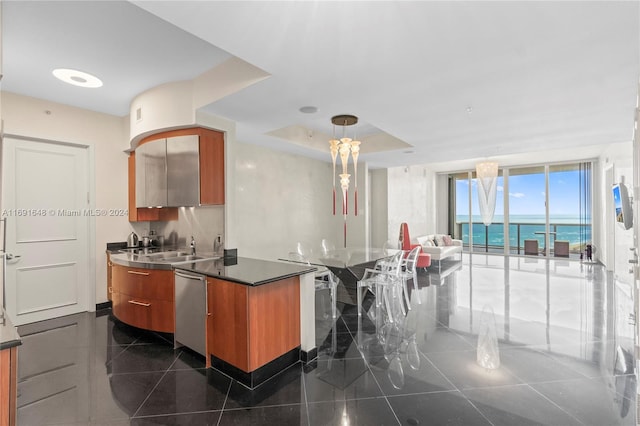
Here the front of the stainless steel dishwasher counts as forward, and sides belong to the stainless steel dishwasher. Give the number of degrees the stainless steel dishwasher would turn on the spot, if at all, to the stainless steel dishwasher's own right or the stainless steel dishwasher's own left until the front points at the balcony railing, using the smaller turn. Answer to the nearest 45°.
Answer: approximately 135° to the stainless steel dishwasher's own left

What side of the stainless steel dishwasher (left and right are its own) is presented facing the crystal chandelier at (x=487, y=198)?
back

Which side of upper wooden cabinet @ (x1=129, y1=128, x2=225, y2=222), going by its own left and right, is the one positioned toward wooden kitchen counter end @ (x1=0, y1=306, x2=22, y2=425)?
front

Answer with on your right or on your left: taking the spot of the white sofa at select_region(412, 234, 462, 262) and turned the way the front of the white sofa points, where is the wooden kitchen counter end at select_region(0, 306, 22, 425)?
on your right

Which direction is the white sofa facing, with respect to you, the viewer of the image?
facing the viewer and to the right of the viewer

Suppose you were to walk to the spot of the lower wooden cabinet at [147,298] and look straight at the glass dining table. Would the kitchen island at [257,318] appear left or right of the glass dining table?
right

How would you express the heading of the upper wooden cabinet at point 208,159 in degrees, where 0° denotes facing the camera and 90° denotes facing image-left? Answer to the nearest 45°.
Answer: approximately 45°

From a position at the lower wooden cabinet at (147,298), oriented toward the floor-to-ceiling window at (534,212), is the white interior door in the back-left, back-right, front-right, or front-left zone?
back-left

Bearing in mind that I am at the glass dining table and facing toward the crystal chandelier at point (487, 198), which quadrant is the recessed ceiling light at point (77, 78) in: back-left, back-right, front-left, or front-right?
back-left

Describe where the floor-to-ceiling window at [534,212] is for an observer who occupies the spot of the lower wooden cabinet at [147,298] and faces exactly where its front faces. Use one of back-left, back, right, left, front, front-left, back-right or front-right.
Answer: back-left
